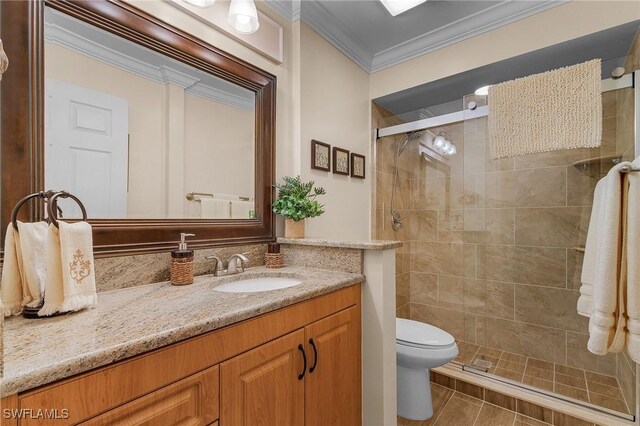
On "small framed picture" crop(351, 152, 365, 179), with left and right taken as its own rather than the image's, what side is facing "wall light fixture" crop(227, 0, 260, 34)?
right

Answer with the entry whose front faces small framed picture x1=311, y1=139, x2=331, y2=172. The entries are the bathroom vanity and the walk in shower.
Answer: the walk in shower

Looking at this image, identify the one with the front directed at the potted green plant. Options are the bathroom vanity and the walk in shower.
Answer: the walk in shower

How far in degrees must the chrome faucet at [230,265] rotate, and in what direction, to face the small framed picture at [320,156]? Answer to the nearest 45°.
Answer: approximately 90° to its left

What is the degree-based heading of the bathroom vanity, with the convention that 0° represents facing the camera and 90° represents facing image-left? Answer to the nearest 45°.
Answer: approximately 315°

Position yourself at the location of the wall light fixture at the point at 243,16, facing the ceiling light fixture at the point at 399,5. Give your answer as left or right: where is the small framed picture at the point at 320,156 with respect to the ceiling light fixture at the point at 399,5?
left

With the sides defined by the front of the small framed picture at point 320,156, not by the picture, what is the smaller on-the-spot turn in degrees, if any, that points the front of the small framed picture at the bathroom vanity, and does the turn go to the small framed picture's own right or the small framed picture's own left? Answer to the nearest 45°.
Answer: approximately 45° to the small framed picture's own right

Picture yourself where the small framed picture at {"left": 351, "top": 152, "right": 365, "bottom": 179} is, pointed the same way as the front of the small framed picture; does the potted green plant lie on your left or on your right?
on your right
